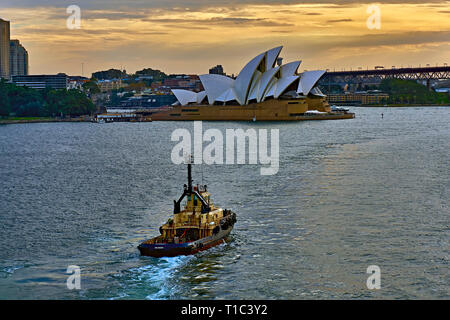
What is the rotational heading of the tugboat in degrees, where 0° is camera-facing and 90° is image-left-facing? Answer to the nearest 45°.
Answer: approximately 225°
